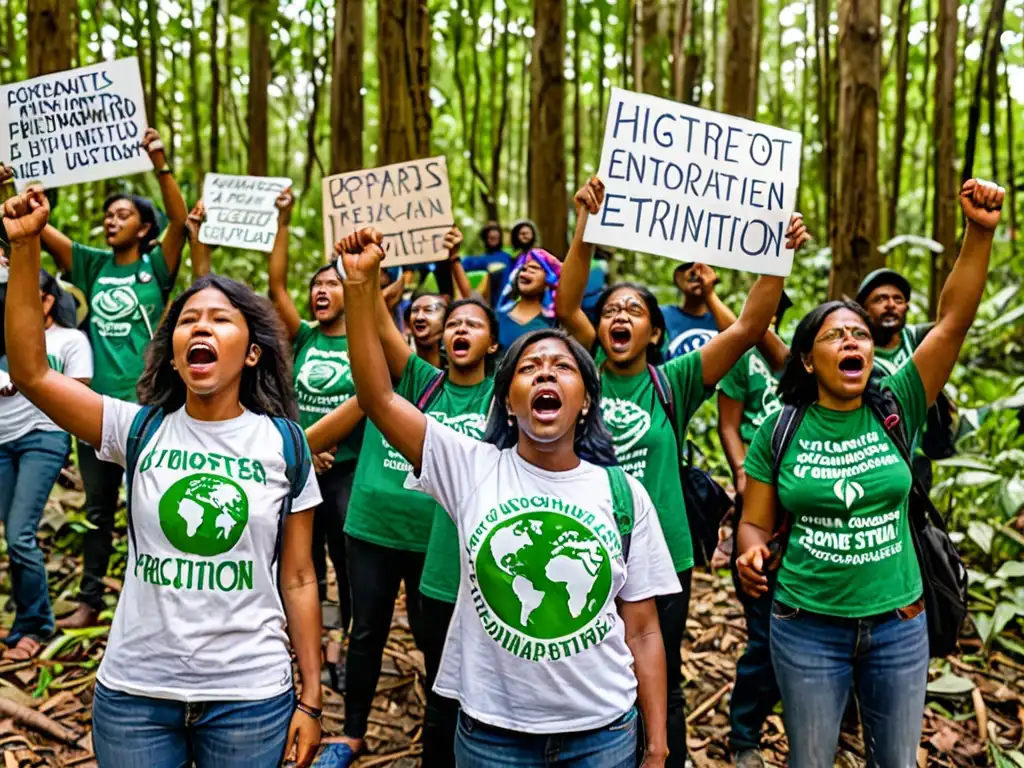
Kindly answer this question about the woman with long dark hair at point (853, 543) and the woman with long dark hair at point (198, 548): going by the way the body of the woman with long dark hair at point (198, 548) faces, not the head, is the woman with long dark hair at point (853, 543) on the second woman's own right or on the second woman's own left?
on the second woman's own left

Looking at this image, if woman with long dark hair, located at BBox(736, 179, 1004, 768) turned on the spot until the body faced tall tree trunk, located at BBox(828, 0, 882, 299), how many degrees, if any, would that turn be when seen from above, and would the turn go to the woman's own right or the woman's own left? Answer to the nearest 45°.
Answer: approximately 180°

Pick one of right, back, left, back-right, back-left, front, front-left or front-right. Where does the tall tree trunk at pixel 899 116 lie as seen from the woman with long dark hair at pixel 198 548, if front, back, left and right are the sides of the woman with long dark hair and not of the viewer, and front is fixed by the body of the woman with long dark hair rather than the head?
back-left

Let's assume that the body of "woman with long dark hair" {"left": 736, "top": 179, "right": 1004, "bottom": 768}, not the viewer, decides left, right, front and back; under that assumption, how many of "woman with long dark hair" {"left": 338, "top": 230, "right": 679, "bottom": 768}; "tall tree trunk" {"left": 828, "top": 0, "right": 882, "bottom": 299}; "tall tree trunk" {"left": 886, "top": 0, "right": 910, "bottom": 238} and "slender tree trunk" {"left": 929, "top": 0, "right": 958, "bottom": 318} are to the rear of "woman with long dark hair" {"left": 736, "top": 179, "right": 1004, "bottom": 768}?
3

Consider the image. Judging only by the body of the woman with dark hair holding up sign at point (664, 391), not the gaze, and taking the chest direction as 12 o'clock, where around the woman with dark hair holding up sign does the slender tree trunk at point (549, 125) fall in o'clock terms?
The slender tree trunk is roughly at 4 o'clock from the woman with dark hair holding up sign.
